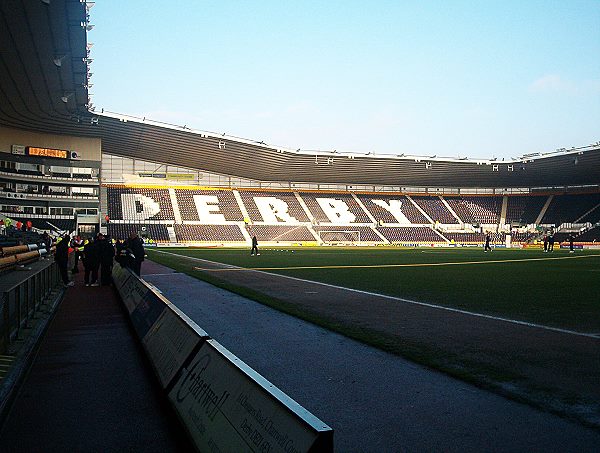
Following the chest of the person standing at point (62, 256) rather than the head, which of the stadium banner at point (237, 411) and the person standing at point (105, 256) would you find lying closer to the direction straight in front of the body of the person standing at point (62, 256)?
the person standing

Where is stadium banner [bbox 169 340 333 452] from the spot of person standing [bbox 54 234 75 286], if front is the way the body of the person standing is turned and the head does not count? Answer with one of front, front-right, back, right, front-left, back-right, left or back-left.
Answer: right

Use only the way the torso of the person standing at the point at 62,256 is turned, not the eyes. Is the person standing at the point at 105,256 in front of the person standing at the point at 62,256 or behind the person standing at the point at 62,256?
in front

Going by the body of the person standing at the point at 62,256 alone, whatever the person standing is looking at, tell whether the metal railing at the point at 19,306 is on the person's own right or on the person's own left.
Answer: on the person's own right

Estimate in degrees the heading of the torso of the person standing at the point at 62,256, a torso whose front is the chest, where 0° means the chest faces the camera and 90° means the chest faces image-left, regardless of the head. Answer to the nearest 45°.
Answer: approximately 270°

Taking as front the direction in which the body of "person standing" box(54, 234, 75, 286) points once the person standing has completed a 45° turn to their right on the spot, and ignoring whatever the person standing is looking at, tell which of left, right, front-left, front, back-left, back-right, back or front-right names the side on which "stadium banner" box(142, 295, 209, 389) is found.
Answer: front-right

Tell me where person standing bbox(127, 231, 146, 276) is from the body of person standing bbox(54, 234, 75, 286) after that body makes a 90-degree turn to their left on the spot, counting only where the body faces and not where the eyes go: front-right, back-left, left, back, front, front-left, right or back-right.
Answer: back-right
